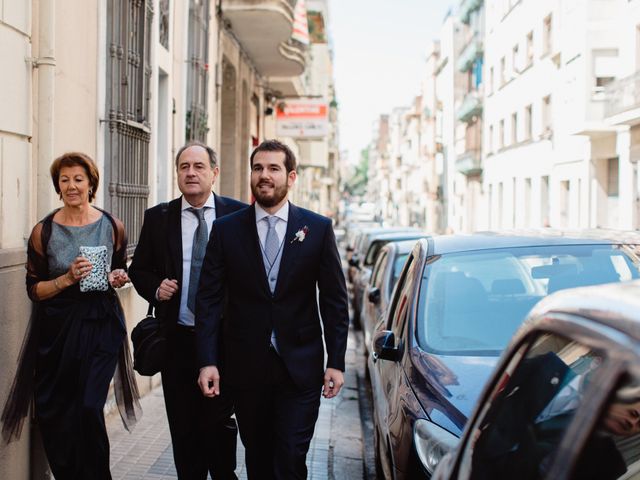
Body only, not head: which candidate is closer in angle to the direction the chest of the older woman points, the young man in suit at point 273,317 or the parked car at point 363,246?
the young man in suit

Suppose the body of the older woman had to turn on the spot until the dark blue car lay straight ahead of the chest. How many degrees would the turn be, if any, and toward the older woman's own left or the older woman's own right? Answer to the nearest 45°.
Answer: approximately 90° to the older woman's own left

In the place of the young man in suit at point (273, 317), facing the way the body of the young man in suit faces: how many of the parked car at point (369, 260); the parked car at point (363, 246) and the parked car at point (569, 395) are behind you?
2

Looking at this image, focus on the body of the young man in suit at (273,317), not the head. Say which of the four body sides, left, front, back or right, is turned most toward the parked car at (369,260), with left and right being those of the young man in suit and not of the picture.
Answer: back

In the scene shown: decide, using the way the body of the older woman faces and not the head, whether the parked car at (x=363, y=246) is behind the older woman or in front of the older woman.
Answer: behind

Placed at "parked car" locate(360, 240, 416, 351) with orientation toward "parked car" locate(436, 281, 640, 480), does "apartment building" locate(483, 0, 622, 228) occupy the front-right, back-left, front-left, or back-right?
back-left

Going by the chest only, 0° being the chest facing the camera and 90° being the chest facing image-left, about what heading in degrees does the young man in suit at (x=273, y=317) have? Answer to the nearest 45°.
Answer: approximately 0°

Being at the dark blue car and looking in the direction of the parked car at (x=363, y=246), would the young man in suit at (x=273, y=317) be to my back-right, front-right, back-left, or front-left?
back-left
